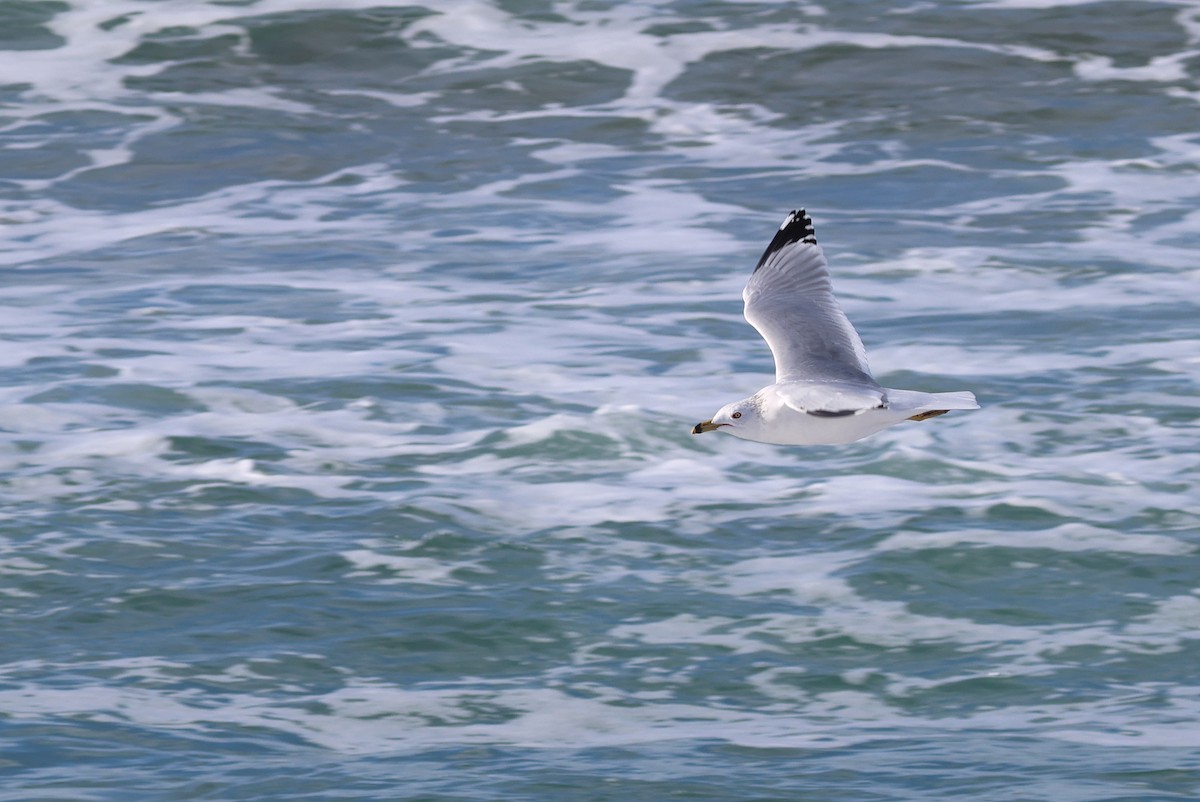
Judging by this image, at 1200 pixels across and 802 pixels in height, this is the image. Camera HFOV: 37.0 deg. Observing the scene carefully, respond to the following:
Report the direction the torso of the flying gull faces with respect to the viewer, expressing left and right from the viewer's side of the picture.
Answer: facing to the left of the viewer
